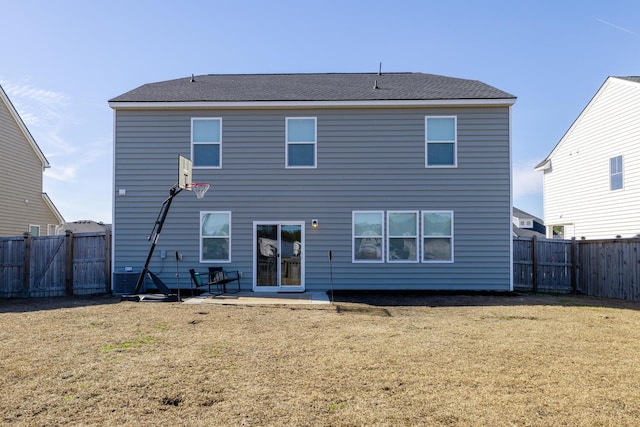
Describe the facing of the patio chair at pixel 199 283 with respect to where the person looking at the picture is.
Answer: facing the viewer and to the right of the viewer

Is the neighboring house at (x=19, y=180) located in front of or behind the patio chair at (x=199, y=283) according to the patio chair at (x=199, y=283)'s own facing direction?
behind

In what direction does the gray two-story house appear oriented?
away from the camera

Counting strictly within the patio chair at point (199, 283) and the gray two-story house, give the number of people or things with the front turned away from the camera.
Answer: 1

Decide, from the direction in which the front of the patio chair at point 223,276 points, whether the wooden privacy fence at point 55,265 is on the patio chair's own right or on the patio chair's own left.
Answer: on the patio chair's own right

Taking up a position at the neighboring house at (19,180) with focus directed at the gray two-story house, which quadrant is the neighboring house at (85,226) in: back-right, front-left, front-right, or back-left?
back-left

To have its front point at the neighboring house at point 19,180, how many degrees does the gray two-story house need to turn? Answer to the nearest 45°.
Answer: approximately 45° to its left

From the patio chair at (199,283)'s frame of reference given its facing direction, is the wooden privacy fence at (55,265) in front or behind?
behind

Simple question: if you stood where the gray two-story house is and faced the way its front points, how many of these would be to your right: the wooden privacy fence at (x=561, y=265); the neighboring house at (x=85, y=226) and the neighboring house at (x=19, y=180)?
1

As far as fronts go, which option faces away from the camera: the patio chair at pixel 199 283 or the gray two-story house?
the gray two-story house

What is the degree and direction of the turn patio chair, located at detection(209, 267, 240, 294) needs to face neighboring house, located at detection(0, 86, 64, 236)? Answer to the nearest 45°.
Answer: approximately 90° to its right
